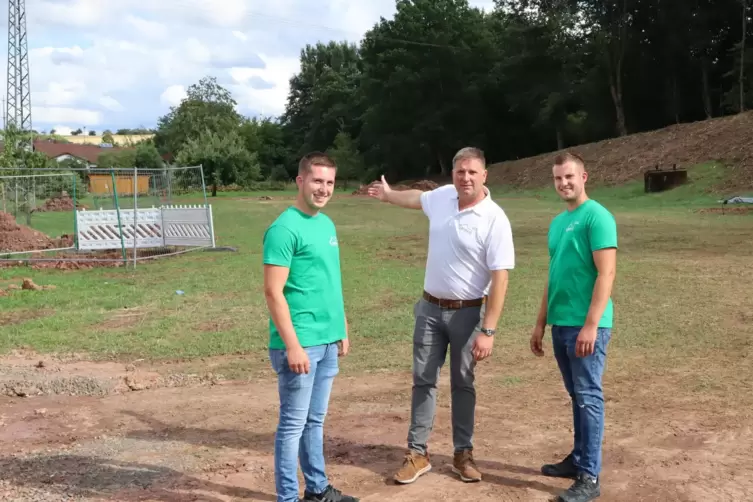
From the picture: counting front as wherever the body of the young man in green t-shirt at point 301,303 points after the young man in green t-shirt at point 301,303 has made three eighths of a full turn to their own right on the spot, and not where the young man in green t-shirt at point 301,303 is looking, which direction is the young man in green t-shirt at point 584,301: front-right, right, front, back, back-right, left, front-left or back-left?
back

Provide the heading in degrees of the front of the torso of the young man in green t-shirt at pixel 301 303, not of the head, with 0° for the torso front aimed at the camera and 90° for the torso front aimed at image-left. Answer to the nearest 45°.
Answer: approximately 315°

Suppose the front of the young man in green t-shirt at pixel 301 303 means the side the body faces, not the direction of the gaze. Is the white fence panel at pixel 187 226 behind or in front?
behind

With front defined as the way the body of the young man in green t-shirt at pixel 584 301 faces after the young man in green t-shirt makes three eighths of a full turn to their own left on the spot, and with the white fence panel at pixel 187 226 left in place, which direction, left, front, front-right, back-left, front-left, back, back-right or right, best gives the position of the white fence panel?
back-left

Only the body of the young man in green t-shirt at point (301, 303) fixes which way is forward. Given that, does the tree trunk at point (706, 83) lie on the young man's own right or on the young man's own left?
on the young man's own left

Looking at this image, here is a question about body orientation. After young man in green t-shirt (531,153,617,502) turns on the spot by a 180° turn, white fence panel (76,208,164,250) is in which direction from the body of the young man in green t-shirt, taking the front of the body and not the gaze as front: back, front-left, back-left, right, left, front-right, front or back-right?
left

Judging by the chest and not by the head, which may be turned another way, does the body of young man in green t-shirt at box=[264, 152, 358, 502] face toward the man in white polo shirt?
no

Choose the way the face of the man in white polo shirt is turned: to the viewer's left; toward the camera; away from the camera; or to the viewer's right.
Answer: toward the camera

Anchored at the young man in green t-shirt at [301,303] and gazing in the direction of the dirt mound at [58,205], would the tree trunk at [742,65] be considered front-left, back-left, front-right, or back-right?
front-right

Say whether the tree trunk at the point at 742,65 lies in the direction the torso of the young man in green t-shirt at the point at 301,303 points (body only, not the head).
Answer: no

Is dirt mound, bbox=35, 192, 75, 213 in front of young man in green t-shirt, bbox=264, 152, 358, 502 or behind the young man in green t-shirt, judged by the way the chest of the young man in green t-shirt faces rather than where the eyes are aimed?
behind

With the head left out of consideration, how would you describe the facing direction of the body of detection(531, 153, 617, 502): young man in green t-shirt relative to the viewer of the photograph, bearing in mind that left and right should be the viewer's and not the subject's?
facing the viewer and to the left of the viewer

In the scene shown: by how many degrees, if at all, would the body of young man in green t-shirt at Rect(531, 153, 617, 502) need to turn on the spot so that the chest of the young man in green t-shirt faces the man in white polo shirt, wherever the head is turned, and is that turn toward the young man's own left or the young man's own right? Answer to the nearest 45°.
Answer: approximately 45° to the young man's own right

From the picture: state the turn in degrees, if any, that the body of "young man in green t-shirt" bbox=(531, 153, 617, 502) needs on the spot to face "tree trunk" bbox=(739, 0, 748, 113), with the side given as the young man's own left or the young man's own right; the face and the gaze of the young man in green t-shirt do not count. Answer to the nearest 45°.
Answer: approximately 135° to the young man's own right
